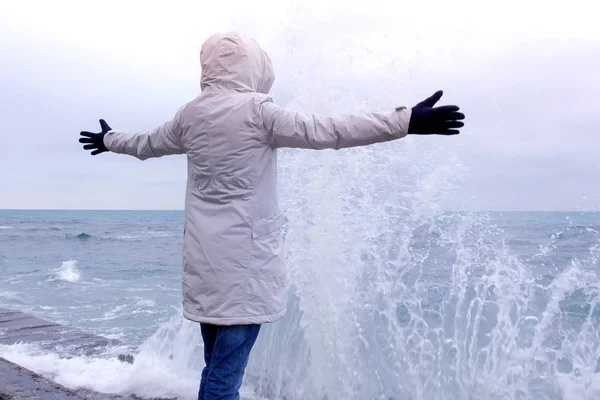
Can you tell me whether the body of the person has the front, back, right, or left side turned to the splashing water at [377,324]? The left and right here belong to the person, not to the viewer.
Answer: front

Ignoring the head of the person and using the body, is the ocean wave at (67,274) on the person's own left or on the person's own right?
on the person's own left

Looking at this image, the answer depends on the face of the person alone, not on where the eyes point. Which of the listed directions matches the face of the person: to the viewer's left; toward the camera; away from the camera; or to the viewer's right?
away from the camera

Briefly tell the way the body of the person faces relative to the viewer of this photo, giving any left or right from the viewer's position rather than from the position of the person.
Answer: facing away from the viewer and to the right of the viewer
